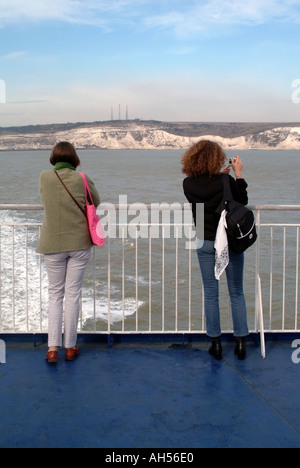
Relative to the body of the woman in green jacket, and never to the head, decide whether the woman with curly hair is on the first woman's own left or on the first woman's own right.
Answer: on the first woman's own right

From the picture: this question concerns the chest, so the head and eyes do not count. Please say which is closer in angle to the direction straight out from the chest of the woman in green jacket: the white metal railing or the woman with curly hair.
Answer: the white metal railing

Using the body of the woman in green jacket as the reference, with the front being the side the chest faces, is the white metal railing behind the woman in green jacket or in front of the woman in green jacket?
in front

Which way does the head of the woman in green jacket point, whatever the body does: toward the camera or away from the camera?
away from the camera

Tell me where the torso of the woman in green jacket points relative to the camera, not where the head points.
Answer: away from the camera
